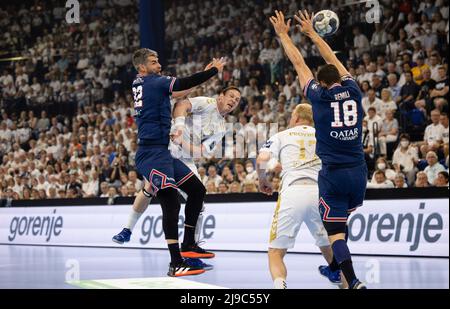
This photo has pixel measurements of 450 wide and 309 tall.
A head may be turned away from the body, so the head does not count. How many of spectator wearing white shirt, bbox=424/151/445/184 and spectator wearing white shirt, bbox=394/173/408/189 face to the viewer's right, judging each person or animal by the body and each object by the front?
0

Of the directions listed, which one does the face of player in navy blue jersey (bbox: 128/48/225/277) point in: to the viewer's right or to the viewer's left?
to the viewer's right

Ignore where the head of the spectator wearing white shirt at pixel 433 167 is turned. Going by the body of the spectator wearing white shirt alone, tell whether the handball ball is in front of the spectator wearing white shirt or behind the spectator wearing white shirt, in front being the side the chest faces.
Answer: in front

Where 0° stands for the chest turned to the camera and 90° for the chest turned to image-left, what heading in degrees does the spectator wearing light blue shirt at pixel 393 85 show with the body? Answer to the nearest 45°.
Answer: approximately 45°

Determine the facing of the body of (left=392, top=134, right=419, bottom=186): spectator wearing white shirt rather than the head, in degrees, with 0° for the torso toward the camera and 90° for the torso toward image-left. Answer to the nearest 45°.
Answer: approximately 45°

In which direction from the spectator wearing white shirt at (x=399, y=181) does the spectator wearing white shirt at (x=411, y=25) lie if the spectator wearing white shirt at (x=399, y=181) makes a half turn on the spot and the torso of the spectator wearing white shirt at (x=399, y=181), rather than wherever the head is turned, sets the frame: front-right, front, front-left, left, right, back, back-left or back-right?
front-left

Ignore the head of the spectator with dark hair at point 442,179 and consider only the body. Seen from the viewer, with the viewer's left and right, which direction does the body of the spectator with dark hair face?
facing the viewer and to the left of the viewer

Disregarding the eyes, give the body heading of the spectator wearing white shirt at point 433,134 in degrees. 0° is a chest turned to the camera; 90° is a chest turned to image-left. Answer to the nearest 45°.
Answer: approximately 45°

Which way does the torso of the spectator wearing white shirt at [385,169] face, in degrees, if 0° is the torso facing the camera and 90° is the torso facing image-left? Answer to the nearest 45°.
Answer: approximately 45°
